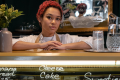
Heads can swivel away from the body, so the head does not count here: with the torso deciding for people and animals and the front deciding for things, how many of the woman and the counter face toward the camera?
2

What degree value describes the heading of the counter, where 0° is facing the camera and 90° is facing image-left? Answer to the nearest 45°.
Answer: approximately 0°

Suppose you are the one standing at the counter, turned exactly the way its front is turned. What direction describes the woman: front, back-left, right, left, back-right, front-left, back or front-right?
back

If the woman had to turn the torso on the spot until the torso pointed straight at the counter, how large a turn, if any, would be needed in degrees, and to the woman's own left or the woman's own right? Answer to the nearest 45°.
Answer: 0° — they already face it

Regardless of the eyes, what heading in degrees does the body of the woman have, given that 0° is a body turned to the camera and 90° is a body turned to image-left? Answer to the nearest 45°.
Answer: approximately 0°
